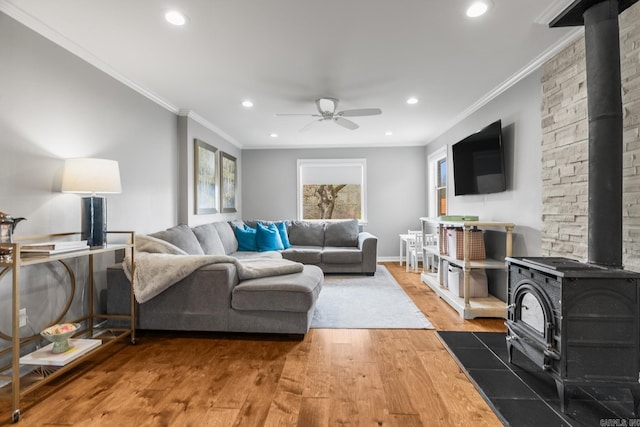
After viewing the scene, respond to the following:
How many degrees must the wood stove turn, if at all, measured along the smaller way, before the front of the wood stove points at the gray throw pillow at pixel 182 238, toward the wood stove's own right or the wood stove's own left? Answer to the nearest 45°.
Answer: approximately 45° to the wood stove's own right

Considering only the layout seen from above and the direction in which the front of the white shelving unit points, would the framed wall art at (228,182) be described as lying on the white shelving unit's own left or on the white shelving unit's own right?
on the white shelving unit's own right

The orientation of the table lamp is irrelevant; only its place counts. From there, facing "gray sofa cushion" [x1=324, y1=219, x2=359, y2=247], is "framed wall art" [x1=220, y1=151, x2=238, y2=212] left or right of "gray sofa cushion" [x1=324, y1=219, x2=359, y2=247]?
left

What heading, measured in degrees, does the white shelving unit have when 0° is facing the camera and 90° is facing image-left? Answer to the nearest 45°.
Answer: approximately 45°

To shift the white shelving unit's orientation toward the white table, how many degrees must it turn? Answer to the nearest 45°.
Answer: approximately 90° to its right

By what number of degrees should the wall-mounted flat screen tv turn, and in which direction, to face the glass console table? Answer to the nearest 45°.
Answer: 0° — it already faces it

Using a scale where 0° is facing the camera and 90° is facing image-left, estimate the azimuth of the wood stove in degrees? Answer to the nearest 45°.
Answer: approximately 45°
